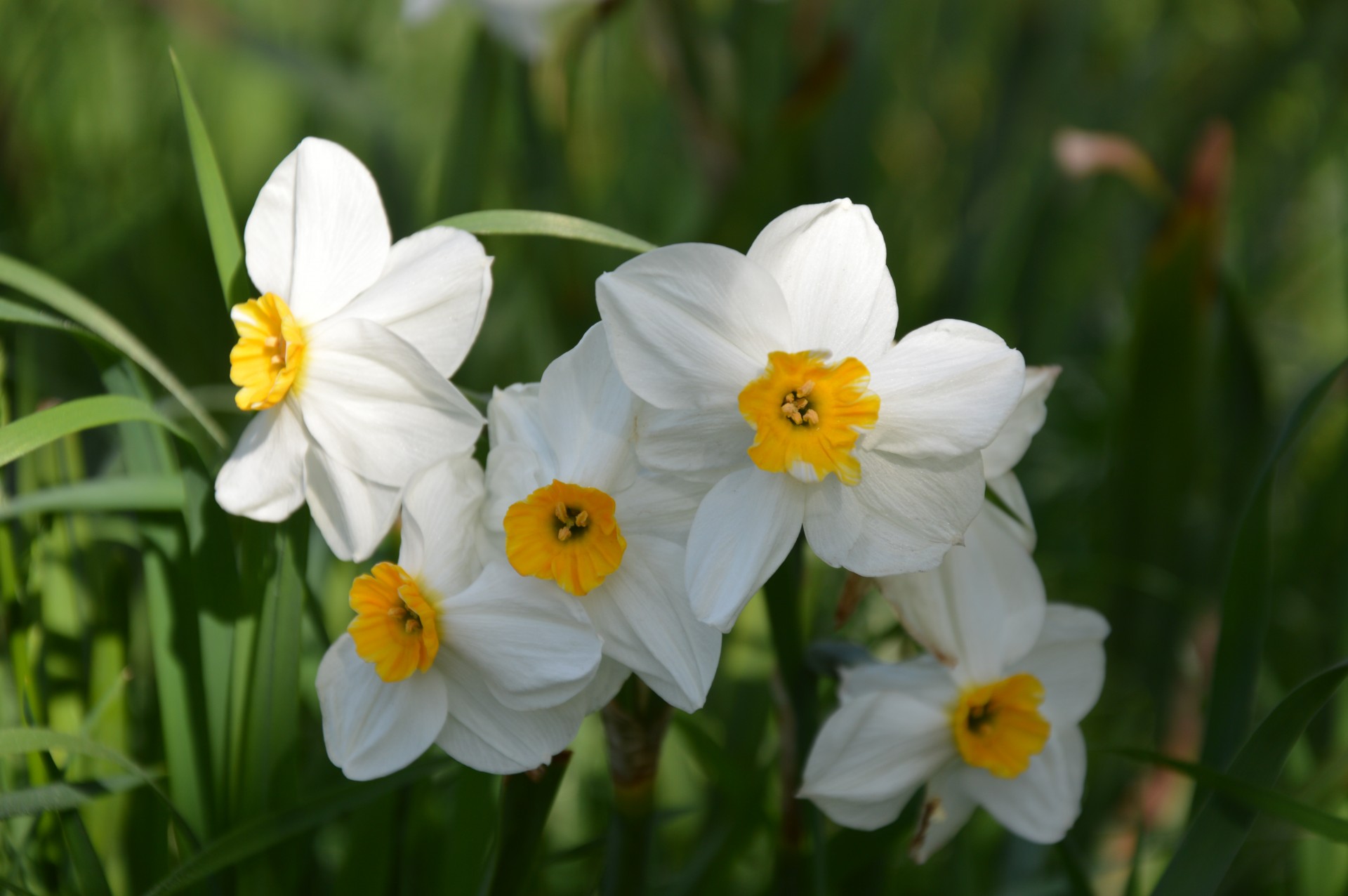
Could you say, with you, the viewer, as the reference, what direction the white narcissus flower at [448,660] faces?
facing the viewer and to the left of the viewer

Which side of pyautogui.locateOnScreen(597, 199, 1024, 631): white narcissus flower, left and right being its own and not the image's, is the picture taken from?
front

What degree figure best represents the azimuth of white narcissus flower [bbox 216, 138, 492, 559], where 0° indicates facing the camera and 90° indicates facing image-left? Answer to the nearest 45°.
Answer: approximately 45°

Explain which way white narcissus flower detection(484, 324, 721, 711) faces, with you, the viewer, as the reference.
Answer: facing the viewer

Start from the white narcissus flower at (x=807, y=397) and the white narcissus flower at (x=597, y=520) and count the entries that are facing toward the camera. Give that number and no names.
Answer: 2
